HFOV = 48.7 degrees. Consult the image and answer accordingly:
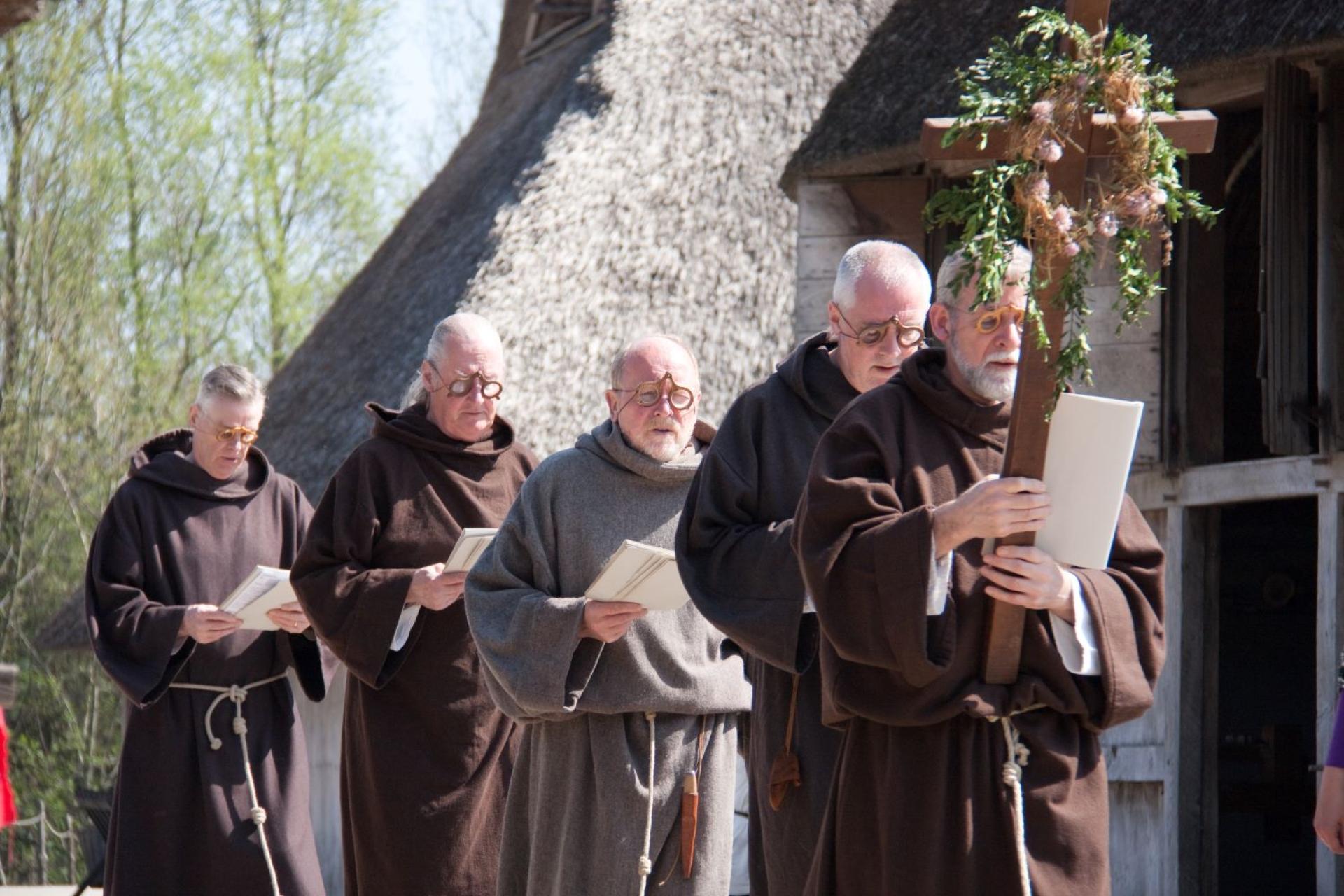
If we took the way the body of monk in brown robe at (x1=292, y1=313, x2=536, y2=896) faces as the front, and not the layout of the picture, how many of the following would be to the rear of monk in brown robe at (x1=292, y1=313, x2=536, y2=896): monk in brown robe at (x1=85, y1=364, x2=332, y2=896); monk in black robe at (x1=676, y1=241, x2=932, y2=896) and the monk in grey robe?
1

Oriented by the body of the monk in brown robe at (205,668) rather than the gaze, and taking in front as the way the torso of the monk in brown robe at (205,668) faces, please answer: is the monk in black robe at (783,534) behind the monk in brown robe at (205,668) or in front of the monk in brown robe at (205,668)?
in front

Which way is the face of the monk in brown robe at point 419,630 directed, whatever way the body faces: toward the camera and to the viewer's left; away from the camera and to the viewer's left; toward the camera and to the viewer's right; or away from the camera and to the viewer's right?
toward the camera and to the viewer's right

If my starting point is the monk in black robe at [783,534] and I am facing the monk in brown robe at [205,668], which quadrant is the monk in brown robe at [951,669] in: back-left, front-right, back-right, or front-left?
back-left

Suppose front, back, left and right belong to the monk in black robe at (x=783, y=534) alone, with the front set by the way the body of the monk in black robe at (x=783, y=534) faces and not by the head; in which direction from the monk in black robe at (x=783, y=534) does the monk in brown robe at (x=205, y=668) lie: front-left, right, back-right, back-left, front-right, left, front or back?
back

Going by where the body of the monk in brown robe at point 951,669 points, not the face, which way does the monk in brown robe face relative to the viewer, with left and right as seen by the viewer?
facing the viewer and to the right of the viewer

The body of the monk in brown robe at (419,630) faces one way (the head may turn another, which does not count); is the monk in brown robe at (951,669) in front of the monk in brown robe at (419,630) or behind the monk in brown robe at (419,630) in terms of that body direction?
in front

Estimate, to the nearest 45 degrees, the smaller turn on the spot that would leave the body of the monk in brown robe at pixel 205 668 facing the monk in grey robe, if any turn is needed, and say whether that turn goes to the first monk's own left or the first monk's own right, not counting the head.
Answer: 0° — they already face them

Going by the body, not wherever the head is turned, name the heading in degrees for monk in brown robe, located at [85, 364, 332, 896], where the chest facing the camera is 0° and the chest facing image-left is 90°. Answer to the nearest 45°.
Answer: approximately 315°

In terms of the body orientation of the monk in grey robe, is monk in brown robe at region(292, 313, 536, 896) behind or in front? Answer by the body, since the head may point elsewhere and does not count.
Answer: behind
